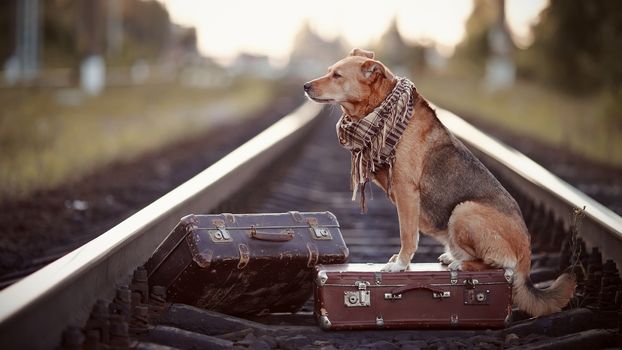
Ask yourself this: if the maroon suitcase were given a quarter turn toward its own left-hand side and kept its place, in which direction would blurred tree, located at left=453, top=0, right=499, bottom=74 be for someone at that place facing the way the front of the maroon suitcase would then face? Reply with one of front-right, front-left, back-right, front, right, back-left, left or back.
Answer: left

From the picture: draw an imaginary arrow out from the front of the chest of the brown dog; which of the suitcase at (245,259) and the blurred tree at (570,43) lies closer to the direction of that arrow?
the suitcase

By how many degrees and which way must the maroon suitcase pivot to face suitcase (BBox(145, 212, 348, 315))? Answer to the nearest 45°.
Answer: approximately 90° to its right

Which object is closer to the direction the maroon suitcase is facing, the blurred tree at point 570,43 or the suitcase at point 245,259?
the suitcase

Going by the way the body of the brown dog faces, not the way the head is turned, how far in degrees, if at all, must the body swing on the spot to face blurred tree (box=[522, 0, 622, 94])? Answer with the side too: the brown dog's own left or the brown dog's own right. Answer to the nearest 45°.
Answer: approximately 90° to the brown dog's own right

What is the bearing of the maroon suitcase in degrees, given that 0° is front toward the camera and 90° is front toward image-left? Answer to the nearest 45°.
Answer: approximately 0°

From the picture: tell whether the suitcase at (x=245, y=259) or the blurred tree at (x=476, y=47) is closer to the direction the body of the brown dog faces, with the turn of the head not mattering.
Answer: the suitcase

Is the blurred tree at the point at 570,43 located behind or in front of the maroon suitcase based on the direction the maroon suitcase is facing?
behind

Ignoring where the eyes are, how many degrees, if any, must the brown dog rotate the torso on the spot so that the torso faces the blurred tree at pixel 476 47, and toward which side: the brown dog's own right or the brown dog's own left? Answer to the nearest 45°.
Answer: approximately 90° to the brown dog's own right

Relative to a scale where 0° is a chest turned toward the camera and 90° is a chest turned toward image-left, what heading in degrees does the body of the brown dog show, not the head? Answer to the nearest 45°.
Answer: approximately 90°
